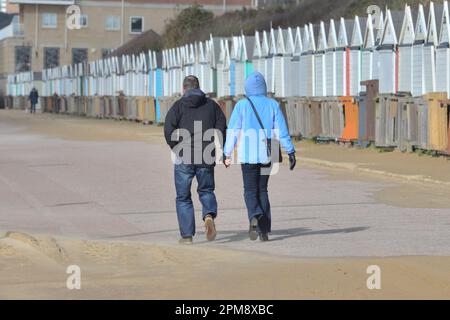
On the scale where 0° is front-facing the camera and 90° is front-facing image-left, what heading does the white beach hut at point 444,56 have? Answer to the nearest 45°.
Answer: approximately 45°

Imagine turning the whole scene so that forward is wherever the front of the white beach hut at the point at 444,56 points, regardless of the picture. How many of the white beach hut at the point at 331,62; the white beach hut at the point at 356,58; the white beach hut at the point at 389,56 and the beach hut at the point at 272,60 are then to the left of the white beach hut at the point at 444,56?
0

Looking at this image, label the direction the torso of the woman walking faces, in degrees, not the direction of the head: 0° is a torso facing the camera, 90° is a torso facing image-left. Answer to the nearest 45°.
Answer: approximately 180°

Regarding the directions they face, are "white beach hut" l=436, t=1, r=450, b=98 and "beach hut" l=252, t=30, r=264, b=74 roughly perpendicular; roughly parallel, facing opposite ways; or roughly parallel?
roughly parallel

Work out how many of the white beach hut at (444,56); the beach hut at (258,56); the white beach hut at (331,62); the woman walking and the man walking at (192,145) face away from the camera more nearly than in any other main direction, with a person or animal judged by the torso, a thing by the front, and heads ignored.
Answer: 2

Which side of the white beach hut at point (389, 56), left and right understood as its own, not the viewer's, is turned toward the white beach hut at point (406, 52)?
left

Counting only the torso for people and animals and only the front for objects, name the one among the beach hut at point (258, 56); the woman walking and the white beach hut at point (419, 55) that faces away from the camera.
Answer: the woman walking

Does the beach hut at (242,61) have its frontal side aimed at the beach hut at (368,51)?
no

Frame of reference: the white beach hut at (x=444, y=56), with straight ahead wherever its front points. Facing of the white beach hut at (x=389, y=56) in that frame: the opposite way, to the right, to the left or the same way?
the same way

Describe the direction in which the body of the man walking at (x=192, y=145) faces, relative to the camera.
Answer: away from the camera

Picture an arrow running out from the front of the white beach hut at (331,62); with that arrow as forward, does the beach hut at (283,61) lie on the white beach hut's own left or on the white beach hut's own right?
on the white beach hut's own right

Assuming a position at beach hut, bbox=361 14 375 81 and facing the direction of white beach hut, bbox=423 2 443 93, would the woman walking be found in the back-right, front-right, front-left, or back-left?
front-right

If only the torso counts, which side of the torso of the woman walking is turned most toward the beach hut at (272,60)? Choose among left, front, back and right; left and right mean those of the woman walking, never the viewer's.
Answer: front

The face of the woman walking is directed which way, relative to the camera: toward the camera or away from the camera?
away from the camera

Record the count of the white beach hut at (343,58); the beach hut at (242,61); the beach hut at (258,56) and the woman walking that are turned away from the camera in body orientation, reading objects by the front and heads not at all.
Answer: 1

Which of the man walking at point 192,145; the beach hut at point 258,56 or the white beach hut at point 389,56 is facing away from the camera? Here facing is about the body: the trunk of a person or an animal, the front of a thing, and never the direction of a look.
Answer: the man walking

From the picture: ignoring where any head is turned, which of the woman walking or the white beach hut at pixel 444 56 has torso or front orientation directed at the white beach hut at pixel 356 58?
the woman walking

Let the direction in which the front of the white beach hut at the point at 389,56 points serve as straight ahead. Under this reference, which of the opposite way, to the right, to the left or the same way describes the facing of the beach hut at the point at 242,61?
the same way

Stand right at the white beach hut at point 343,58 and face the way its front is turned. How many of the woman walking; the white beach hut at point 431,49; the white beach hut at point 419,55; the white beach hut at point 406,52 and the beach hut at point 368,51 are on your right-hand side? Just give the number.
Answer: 0

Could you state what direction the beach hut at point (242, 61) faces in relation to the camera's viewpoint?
facing the viewer and to the left of the viewer
